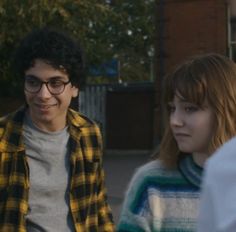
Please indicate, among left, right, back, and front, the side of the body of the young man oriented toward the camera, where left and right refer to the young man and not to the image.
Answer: front

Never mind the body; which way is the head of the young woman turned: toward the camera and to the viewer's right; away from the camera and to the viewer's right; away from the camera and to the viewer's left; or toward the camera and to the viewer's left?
toward the camera and to the viewer's left

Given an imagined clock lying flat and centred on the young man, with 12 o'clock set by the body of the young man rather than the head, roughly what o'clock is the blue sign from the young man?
The blue sign is roughly at 6 o'clock from the young man.

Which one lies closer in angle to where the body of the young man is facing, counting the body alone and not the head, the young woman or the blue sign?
the young woman

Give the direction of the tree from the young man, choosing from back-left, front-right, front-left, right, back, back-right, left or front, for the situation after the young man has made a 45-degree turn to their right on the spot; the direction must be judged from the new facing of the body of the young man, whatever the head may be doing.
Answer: back-right

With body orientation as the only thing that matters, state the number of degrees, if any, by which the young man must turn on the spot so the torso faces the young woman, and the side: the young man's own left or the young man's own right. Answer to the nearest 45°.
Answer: approximately 45° to the young man's own left

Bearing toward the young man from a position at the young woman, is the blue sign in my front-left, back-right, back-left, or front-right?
front-right
